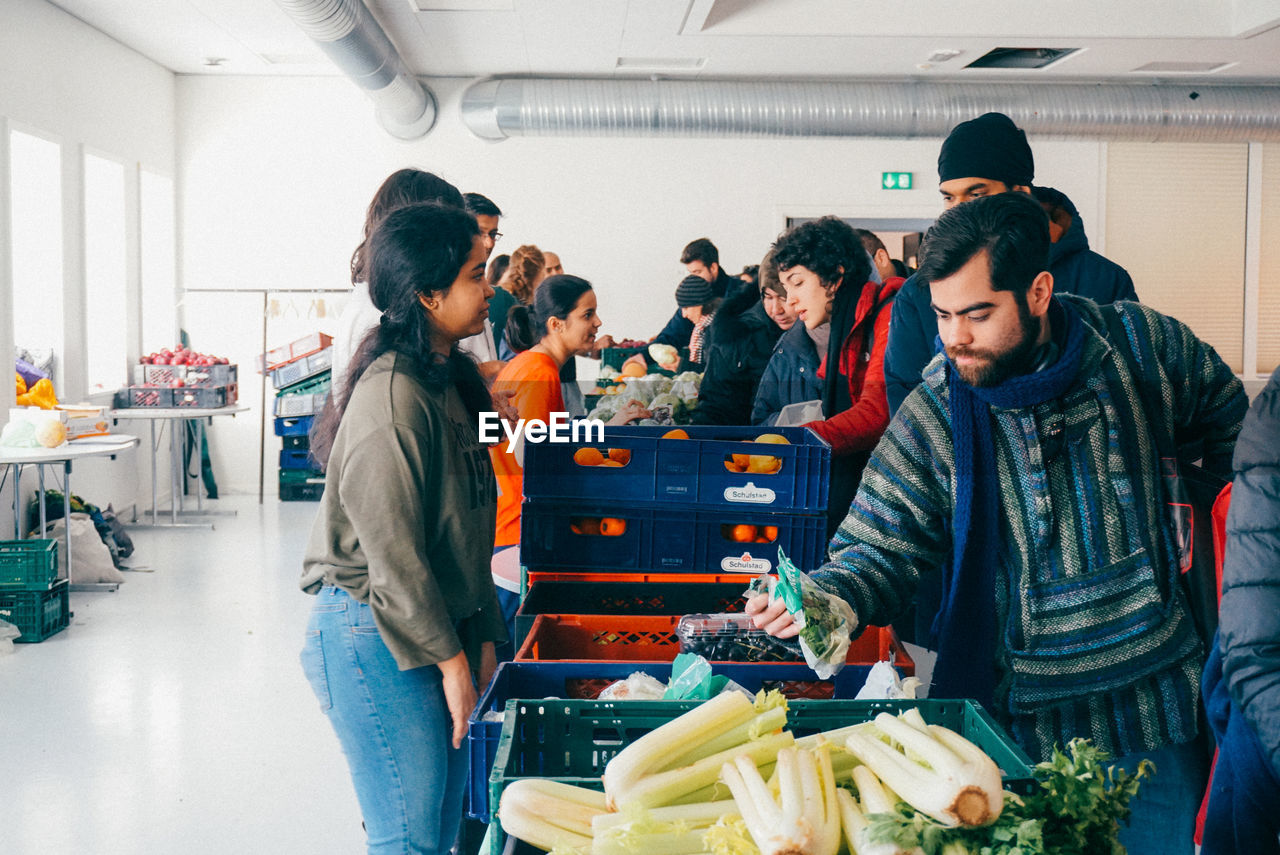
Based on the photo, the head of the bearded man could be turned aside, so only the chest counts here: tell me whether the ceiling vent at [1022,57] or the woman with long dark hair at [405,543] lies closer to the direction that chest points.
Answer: the woman with long dark hair

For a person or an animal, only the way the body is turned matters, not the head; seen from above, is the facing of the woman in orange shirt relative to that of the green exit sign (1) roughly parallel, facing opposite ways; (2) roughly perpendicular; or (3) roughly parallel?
roughly perpendicular

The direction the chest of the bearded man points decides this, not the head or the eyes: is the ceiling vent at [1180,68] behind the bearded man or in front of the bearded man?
behind

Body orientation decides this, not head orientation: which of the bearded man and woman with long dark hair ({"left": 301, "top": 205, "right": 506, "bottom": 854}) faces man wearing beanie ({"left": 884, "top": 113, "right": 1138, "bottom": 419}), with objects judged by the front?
the woman with long dark hair

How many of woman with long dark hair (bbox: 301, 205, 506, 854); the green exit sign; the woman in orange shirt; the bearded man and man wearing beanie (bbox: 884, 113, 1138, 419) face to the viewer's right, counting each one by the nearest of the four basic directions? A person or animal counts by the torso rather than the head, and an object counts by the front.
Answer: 2

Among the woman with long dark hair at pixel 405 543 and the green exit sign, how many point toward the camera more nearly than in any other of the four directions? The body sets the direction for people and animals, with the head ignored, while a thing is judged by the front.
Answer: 1

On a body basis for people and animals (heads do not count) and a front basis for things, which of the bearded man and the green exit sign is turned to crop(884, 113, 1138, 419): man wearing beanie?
the green exit sign

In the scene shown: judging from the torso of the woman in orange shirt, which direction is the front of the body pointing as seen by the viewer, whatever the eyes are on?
to the viewer's right

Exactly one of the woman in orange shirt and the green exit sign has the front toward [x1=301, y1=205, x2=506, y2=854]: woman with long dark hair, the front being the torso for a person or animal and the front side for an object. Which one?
the green exit sign
